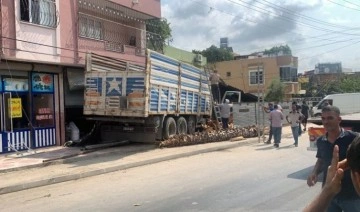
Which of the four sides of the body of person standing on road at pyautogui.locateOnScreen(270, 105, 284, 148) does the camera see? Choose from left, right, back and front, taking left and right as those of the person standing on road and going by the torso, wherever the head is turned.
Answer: back

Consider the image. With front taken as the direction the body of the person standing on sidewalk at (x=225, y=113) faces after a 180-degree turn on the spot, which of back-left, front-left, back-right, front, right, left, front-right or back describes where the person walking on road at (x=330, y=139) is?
front

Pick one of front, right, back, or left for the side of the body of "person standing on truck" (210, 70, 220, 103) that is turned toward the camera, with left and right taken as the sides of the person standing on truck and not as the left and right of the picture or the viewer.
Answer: back
